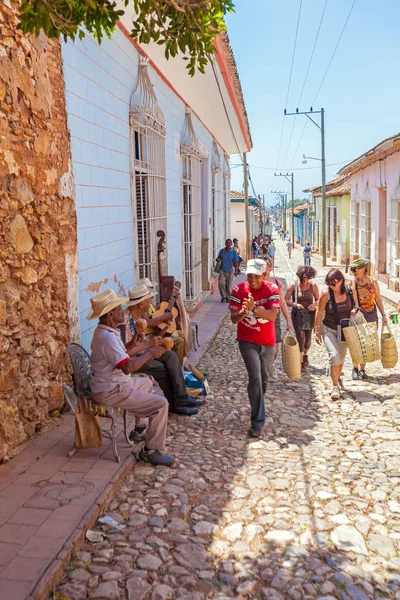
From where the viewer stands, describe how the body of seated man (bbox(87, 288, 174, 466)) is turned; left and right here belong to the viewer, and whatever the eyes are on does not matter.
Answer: facing to the right of the viewer

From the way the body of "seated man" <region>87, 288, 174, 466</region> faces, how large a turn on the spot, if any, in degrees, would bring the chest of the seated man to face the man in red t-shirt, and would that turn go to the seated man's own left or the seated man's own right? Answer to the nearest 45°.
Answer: approximately 45° to the seated man's own left

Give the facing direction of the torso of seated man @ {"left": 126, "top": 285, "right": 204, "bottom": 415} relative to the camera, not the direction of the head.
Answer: to the viewer's right

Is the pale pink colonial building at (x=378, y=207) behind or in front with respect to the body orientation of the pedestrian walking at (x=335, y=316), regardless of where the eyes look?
behind

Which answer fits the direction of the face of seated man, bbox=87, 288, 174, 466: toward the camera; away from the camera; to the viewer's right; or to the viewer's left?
to the viewer's right

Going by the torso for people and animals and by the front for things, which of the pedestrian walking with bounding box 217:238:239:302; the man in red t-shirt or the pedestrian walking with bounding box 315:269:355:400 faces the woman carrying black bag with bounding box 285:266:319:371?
the pedestrian walking with bounding box 217:238:239:302

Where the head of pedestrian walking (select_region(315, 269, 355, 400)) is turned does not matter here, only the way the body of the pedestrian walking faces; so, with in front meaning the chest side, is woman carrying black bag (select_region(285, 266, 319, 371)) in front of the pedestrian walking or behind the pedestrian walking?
behind

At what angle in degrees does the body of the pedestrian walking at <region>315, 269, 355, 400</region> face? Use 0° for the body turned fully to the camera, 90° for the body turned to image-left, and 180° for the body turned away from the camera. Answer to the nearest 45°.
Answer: approximately 0°
